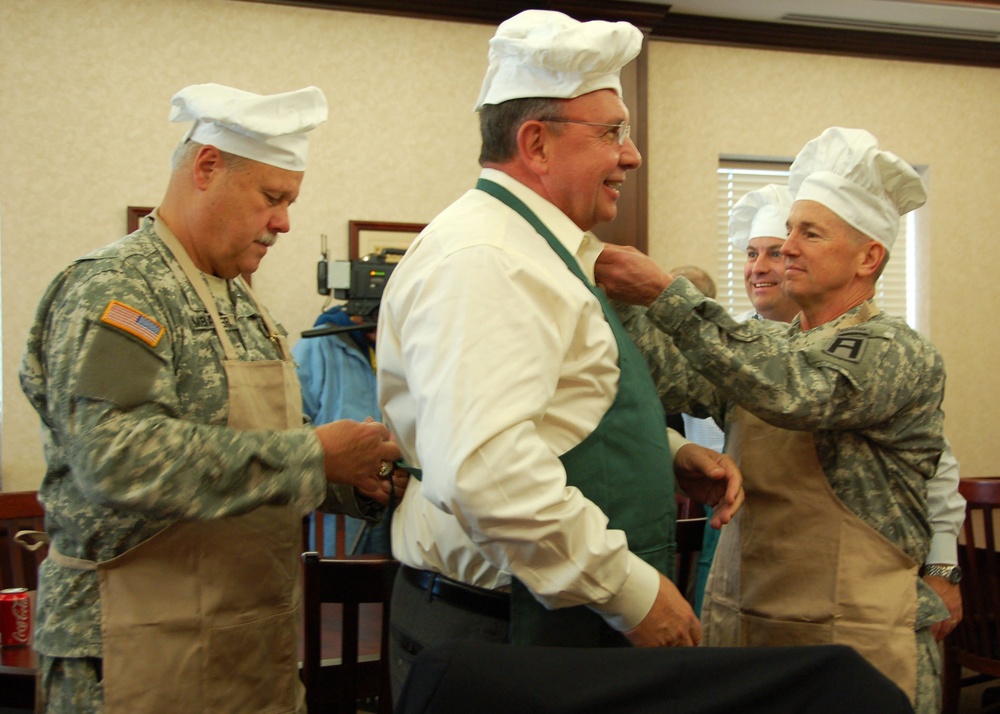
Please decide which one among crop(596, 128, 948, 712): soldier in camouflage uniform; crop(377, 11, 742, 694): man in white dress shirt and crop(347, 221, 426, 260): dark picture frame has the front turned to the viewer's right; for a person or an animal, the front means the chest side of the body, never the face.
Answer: the man in white dress shirt

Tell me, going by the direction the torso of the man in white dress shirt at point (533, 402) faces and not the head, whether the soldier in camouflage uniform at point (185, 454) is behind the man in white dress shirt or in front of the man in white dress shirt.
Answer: behind

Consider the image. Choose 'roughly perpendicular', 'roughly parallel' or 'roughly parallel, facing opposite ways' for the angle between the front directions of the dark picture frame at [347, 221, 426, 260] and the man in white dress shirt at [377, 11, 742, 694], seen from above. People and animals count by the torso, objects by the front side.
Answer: roughly perpendicular

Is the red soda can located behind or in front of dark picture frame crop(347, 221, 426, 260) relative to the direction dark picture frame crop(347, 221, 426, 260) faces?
in front

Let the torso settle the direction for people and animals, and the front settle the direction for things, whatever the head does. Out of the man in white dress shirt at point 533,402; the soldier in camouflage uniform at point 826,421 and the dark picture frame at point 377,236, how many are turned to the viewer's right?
1

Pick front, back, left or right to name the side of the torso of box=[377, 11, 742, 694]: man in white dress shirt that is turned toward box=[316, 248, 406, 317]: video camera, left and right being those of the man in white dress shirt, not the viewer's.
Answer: left

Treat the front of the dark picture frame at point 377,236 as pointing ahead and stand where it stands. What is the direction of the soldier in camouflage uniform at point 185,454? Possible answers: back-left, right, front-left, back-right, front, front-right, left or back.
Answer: front

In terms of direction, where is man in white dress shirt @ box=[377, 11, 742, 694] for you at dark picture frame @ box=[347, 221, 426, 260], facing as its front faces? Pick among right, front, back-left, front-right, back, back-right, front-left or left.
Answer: front

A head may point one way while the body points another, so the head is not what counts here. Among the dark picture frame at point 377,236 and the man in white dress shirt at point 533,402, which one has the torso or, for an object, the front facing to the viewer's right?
the man in white dress shirt

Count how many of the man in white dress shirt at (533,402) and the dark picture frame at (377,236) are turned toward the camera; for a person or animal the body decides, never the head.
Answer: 1

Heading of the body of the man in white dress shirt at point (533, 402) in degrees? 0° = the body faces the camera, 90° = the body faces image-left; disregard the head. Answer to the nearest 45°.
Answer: approximately 270°

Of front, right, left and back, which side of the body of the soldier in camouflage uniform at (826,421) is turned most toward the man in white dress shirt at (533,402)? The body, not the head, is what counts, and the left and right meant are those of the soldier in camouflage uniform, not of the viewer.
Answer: front

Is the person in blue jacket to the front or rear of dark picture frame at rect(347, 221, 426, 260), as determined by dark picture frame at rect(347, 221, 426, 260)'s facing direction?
to the front

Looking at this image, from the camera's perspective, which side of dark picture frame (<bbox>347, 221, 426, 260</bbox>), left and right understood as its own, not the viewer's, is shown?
front

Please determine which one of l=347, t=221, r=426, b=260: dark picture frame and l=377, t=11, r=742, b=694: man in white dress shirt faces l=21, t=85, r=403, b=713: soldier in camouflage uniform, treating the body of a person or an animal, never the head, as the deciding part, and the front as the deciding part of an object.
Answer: the dark picture frame

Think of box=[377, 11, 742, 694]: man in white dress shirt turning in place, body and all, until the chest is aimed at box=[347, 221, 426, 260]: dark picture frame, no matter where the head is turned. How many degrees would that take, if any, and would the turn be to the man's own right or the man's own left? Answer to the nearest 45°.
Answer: approximately 90° to the man's own left

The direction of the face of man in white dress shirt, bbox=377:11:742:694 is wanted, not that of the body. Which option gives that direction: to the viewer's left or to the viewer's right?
to the viewer's right
